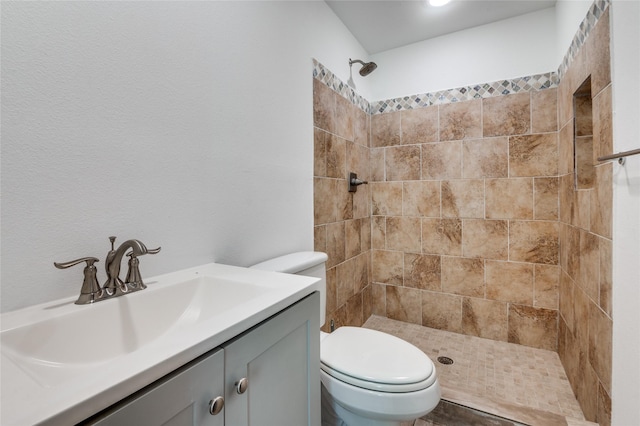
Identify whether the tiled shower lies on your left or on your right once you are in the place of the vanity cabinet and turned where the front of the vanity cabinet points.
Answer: on your left

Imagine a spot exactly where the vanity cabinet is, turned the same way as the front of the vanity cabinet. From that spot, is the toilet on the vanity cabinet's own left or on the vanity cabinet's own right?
on the vanity cabinet's own left
